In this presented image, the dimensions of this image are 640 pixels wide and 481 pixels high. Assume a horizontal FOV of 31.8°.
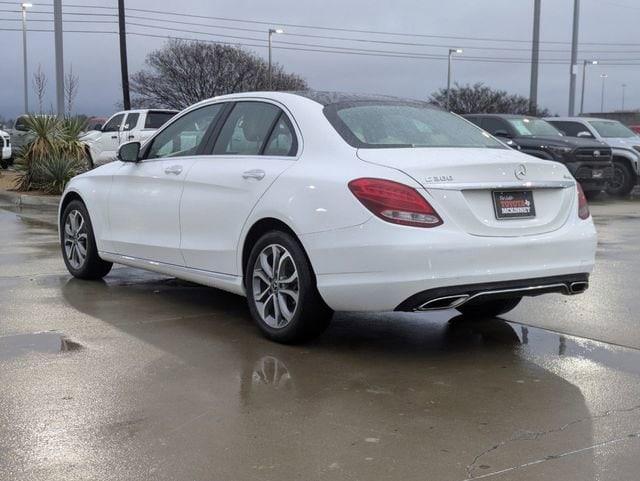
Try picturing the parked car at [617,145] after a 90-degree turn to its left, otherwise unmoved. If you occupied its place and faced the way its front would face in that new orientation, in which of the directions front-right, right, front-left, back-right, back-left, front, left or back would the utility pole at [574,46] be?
front-left

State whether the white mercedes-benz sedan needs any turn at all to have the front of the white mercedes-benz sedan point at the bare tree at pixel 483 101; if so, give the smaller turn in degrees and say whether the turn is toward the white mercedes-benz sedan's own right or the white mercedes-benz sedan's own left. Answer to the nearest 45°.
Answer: approximately 45° to the white mercedes-benz sedan's own right

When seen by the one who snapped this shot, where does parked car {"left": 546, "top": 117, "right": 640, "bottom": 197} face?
facing the viewer and to the right of the viewer

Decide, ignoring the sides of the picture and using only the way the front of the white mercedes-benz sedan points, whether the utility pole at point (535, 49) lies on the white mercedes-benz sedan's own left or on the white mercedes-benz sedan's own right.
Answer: on the white mercedes-benz sedan's own right

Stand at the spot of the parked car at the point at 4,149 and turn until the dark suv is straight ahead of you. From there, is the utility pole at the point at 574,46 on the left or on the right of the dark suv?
left

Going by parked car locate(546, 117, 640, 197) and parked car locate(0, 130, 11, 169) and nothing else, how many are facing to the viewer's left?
0

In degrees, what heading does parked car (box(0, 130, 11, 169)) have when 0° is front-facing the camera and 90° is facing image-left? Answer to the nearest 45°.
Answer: approximately 315°

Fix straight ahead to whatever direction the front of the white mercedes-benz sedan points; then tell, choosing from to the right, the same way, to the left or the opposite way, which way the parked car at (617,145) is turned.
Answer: the opposite way

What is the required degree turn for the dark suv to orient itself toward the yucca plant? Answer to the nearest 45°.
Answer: approximately 135° to its right

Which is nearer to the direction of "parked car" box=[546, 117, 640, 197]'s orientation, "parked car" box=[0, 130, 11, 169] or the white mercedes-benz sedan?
the white mercedes-benz sedan

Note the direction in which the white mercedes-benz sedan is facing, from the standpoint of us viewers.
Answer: facing away from the viewer and to the left of the viewer

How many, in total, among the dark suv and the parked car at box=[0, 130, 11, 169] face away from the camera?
0
